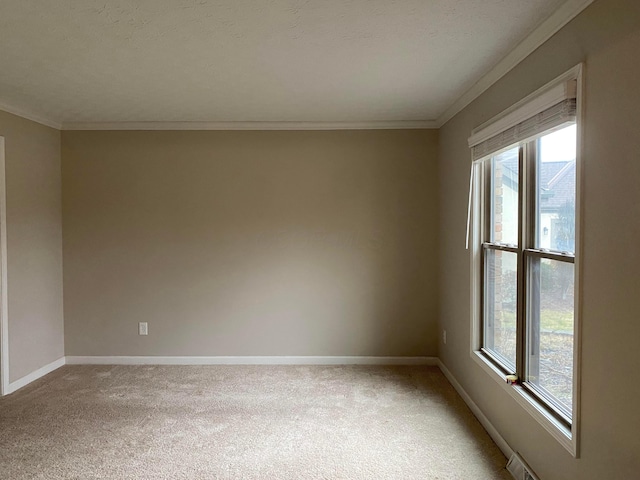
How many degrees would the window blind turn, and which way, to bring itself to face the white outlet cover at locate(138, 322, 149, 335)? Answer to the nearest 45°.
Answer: approximately 45° to its right

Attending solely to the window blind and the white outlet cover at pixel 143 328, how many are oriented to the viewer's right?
0

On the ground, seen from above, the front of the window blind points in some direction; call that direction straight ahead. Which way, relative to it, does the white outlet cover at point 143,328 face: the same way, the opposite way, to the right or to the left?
to the left

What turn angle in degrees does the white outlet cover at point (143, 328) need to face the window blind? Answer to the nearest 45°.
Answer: approximately 45° to its left

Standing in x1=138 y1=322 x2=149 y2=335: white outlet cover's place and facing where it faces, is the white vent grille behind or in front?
in front

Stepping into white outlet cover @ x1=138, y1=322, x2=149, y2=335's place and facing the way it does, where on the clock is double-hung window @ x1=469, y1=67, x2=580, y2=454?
The double-hung window is roughly at 11 o'clock from the white outlet cover.

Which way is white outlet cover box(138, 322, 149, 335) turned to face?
toward the camera

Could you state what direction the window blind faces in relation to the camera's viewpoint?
facing the viewer and to the left of the viewer
